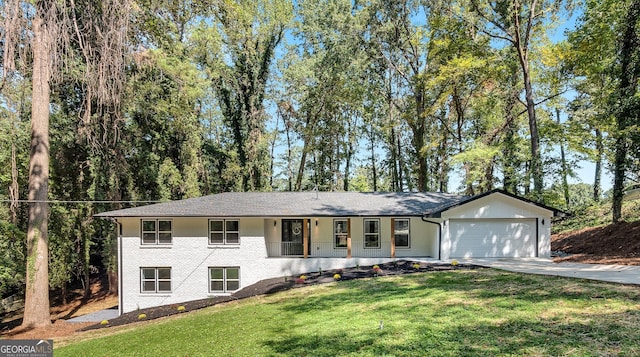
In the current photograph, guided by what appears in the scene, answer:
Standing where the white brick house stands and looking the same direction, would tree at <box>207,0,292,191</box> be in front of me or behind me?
behind

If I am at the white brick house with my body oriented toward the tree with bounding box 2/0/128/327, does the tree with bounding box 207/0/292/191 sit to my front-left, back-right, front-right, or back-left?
back-right

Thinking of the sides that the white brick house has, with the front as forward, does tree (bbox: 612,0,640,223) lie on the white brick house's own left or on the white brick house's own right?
on the white brick house's own left

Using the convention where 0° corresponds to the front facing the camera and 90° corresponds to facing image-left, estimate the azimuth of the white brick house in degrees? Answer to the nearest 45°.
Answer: approximately 0°
